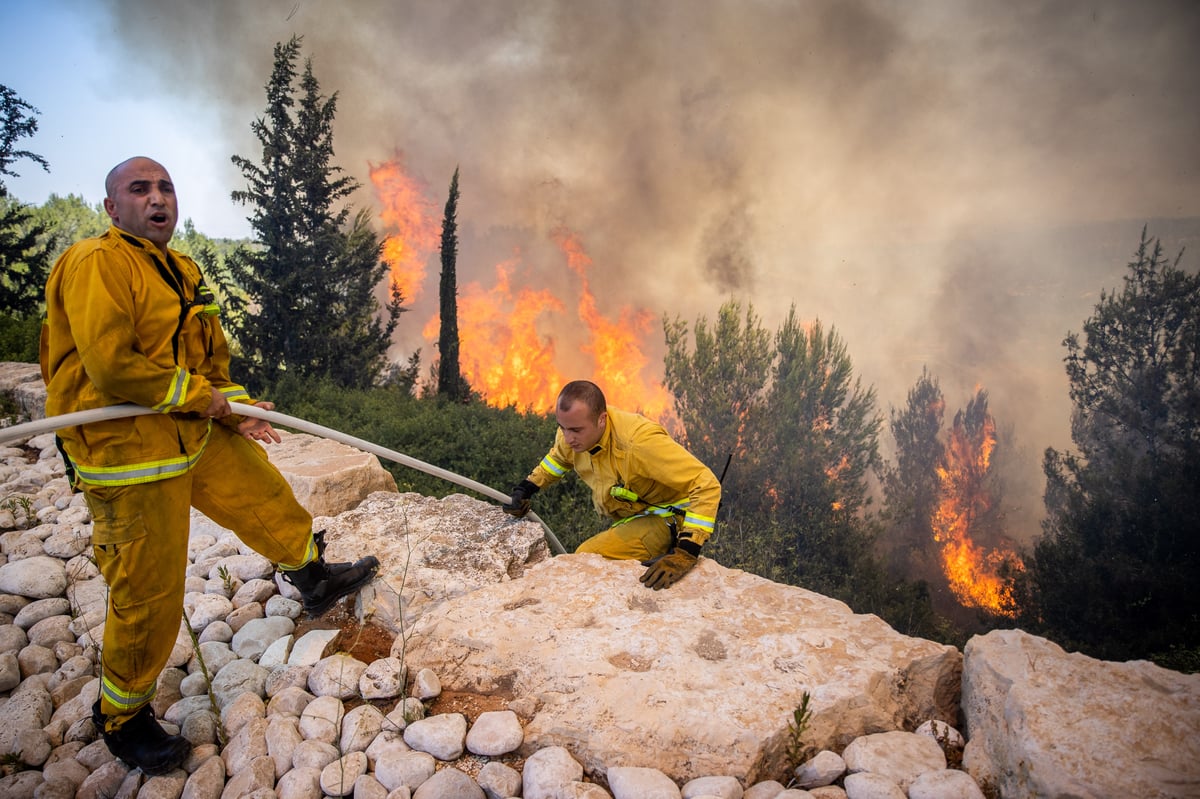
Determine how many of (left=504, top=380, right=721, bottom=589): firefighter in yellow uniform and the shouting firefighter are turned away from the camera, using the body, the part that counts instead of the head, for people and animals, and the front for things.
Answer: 0

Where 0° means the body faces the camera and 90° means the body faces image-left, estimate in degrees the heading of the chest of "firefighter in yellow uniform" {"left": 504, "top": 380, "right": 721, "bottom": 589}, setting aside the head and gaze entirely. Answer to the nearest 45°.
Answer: approximately 45°

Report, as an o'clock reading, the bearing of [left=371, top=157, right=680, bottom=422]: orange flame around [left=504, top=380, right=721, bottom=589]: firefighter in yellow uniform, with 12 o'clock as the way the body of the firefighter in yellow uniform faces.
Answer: The orange flame is roughly at 4 o'clock from the firefighter in yellow uniform.

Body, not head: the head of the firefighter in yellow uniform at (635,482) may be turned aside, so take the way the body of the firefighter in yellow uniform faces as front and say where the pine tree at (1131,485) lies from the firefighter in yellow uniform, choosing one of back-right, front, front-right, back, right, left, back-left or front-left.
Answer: back

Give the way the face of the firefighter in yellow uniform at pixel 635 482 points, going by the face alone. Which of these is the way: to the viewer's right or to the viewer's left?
to the viewer's left

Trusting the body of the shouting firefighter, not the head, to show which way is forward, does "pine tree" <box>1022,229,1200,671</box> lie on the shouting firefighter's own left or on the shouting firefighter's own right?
on the shouting firefighter's own left

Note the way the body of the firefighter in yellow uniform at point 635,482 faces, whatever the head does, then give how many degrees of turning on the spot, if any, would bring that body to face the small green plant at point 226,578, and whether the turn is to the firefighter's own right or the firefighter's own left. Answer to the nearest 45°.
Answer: approximately 45° to the firefighter's own right

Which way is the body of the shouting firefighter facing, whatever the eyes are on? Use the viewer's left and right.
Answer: facing the viewer and to the right of the viewer

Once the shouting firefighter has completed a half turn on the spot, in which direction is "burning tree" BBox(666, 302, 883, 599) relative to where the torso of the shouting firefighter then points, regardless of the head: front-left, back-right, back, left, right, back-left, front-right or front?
right

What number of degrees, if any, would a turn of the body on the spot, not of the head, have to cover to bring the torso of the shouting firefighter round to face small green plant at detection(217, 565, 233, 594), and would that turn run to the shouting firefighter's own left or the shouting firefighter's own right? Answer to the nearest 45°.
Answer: approximately 135° to the shouting firefighter's own left

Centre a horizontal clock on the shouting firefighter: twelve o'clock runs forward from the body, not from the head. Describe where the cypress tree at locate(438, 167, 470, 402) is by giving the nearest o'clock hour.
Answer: The cypress tree is roughly at 8 o'clock from the shouting firefighter.
